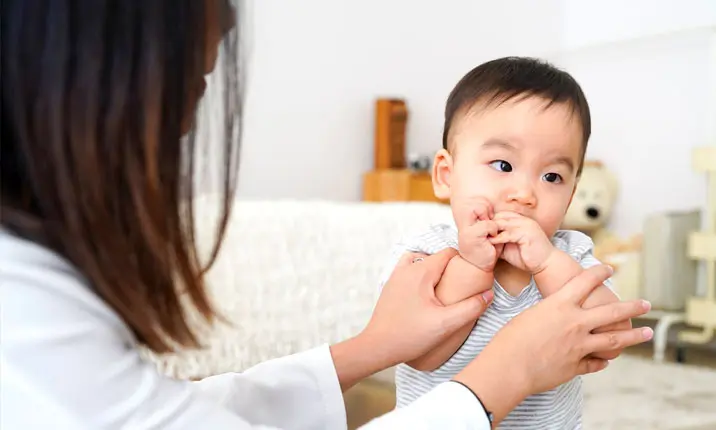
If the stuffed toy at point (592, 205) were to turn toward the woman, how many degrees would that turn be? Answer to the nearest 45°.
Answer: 0° — it already faces them

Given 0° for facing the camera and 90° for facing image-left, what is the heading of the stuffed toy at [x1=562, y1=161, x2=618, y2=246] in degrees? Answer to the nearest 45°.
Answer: approximately 0°

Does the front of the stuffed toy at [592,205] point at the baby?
yes

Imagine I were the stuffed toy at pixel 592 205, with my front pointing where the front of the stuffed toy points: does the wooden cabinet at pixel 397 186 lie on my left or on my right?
on my right

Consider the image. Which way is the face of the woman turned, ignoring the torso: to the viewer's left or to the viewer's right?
to the viewer's right
